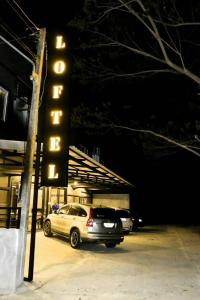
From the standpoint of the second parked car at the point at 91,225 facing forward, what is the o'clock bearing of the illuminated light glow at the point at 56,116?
The illuminated light glow is roughly at 8 o'clock from the second parked car.

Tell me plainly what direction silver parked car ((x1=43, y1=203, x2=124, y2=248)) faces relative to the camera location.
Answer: facing away from the viewer and to the left of the viewer

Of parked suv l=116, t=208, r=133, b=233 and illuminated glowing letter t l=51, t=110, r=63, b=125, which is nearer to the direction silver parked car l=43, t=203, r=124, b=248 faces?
the parked suv
